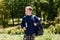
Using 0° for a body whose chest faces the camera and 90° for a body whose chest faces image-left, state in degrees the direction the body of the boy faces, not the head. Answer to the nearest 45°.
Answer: approximately 0°
